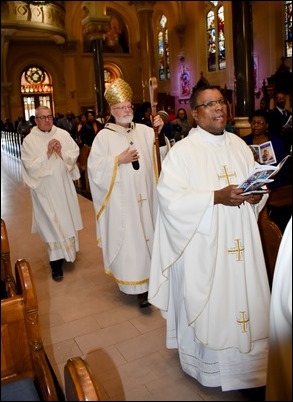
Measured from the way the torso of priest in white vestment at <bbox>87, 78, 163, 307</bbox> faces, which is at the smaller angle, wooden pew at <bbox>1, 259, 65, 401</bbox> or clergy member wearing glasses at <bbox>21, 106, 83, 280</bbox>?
the wooden pew

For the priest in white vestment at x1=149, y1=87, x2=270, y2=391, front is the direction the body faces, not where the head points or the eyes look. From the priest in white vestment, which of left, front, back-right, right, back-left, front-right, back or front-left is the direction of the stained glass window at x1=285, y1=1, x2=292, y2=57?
back-left

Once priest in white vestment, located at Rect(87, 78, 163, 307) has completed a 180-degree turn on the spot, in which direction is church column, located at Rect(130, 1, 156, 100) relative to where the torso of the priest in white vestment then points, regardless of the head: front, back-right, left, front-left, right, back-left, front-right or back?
front-right

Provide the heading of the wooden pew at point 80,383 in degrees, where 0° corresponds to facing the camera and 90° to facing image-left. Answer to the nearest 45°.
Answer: approximately 315°

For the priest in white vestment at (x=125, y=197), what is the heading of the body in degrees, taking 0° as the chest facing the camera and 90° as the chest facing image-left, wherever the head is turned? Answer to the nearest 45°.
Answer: approximately 315°

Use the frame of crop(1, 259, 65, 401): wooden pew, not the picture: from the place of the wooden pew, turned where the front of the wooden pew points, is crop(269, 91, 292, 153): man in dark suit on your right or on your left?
on your left

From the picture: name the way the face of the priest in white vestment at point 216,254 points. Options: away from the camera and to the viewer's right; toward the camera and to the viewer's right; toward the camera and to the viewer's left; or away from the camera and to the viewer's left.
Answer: toward the camera and to the viewer's right

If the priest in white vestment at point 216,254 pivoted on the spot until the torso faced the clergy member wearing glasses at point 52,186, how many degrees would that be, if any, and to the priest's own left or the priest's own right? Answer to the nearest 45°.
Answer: approximately 180°

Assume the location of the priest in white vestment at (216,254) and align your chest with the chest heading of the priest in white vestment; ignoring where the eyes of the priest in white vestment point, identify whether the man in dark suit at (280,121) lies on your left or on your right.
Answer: on your left

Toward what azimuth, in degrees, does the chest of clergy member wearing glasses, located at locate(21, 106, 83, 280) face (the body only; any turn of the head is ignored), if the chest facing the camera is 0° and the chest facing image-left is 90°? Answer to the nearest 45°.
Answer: approximately 315°

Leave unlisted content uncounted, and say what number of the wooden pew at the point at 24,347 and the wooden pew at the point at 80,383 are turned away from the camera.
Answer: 0
